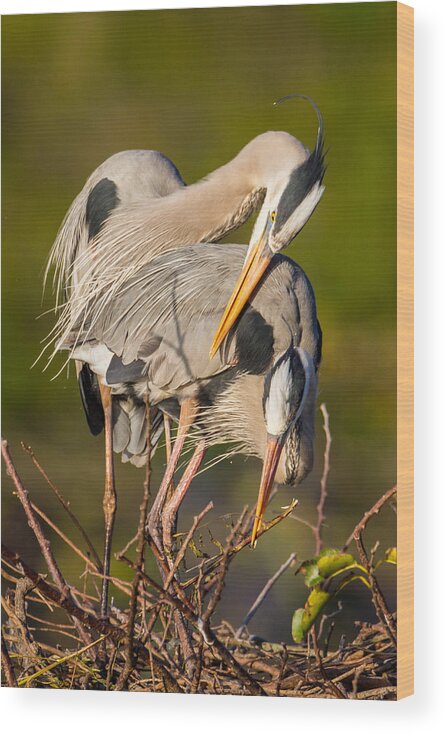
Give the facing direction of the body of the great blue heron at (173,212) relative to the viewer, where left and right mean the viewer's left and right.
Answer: facing the viewer and to the right of the viewer
